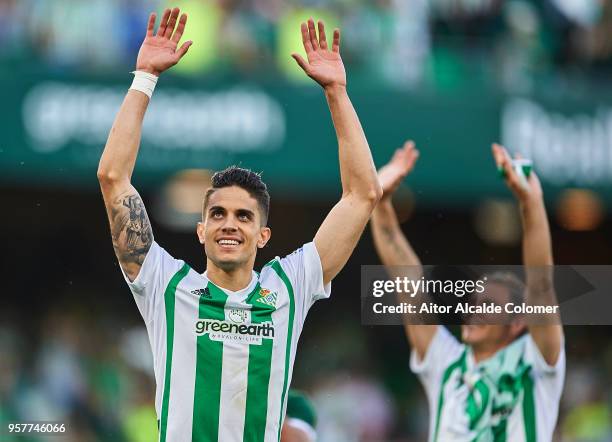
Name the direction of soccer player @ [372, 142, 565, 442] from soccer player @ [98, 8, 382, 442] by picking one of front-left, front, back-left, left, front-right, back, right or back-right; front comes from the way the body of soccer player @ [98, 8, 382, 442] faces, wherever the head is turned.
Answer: back-left

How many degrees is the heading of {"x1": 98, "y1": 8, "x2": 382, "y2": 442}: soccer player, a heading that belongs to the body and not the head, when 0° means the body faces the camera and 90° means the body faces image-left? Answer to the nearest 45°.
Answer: approximately 0°
